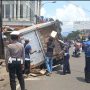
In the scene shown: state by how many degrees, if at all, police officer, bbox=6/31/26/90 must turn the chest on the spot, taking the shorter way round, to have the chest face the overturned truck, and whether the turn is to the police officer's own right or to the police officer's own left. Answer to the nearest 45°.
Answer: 0° — they already face it

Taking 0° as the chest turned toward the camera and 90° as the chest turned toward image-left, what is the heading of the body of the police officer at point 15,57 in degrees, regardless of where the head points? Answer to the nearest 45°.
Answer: approximately 180°
